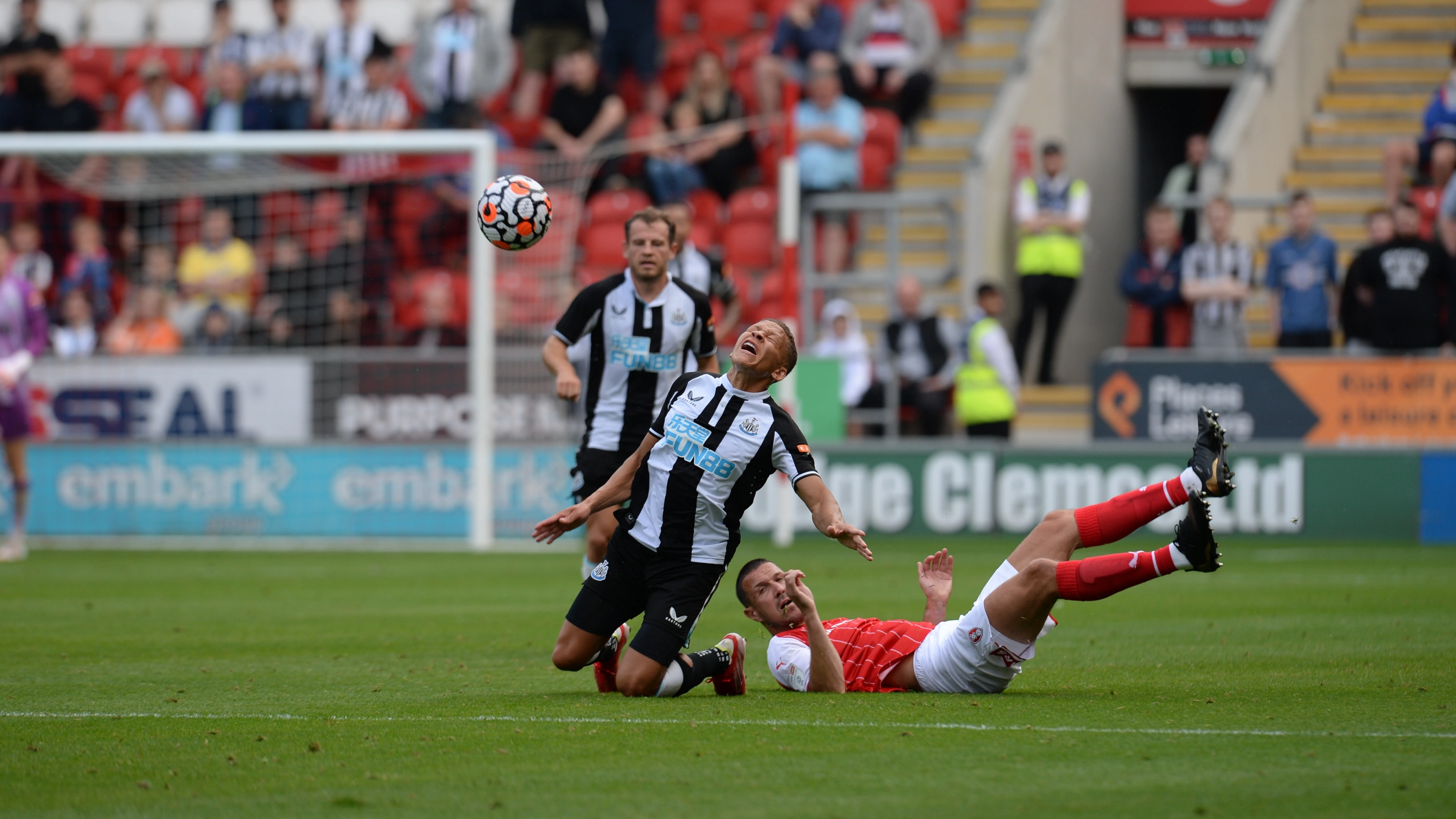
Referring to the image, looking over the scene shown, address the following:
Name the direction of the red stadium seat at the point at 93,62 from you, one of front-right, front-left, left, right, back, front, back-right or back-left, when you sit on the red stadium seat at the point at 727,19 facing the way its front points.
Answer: right

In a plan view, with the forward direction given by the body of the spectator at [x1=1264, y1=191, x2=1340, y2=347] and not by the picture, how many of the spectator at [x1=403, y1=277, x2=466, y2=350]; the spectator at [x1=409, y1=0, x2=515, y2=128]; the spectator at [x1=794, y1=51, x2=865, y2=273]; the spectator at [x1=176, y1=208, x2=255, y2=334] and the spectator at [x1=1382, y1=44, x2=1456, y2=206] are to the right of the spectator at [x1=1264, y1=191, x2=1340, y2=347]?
4

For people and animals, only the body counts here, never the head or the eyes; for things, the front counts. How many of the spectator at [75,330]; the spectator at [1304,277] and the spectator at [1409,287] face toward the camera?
3

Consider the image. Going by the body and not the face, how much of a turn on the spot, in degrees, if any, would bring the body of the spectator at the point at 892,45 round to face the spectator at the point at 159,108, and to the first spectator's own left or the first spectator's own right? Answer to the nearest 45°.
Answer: approximately 90° to the first spectator's own right

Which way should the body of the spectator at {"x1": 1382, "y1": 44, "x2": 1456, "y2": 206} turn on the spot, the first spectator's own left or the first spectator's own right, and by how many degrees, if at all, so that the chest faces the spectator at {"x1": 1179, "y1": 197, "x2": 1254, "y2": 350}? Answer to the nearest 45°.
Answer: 0° — they already face them

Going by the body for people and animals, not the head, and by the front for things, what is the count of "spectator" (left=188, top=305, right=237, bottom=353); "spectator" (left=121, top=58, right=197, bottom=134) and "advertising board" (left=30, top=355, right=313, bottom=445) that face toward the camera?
3

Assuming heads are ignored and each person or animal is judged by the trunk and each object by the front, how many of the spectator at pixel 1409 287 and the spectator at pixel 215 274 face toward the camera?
2

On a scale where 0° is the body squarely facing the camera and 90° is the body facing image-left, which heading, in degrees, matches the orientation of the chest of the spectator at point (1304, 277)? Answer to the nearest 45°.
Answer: approximately 0°

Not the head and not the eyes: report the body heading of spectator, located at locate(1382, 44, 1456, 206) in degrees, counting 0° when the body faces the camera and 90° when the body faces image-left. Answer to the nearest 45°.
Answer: approximately 45°

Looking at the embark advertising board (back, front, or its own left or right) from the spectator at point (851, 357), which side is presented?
left

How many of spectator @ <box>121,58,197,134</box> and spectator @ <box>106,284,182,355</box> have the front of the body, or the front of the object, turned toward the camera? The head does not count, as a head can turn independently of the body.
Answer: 2

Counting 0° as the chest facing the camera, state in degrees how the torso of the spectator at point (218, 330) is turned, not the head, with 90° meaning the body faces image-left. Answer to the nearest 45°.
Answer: approximately 0°
